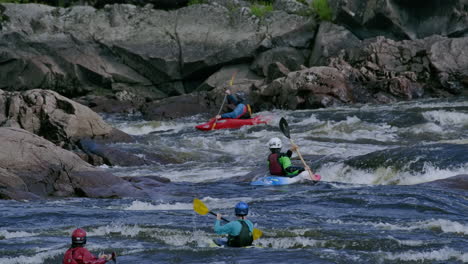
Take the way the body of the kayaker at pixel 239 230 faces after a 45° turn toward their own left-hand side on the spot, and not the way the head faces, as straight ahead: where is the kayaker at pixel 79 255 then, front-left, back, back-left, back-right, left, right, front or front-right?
front-left

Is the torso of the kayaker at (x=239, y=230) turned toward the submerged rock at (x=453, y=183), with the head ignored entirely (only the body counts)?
no

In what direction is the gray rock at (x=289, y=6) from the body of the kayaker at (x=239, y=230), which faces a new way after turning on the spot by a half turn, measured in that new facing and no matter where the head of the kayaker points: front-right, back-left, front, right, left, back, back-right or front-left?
back-left

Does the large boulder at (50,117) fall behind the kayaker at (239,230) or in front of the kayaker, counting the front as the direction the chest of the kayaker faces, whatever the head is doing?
in front

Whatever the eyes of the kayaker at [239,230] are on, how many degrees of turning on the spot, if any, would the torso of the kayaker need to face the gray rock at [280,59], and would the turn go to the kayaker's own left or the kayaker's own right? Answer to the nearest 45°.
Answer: approximately 45° to the kayaker's own right

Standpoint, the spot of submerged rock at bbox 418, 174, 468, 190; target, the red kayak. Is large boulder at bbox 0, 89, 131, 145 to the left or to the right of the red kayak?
left

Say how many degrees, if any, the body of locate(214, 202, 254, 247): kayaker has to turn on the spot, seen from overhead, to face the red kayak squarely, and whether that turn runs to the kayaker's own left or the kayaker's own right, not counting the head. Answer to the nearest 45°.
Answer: approximately 45° to the kayaker's own right

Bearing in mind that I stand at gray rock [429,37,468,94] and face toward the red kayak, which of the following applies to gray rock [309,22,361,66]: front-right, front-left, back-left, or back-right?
front-right

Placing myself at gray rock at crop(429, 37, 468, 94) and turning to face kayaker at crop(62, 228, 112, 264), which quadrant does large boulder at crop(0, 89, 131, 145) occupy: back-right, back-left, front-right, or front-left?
front-right

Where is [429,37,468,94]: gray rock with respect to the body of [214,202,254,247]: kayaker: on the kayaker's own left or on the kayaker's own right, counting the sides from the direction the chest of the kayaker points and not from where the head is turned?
on the kayaker's own right

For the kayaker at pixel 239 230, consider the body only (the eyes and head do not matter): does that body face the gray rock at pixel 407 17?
no

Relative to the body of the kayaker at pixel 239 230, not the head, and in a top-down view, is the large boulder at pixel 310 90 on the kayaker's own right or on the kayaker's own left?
on the kayaker's own right

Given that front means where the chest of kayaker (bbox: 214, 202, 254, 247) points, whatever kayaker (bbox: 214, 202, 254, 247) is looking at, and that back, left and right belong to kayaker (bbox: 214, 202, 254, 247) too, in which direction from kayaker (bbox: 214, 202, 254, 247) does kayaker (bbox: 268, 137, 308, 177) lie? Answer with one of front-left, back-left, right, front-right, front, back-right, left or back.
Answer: front-right

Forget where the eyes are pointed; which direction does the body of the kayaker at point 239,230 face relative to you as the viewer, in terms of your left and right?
facing away from the viewer and to the left of the viewer
